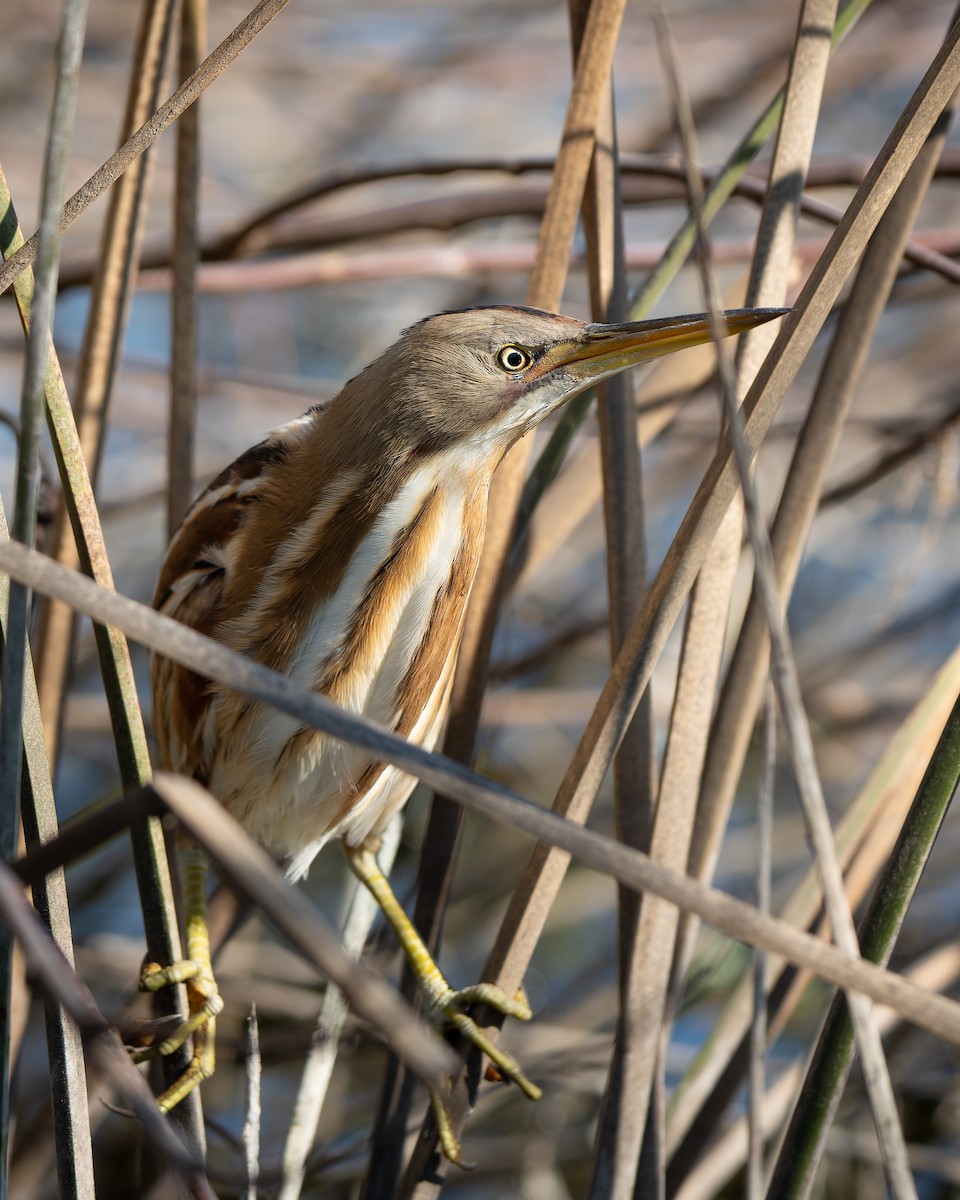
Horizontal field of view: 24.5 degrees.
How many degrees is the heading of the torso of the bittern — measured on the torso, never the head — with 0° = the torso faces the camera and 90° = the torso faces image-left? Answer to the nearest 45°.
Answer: approximately 315°
